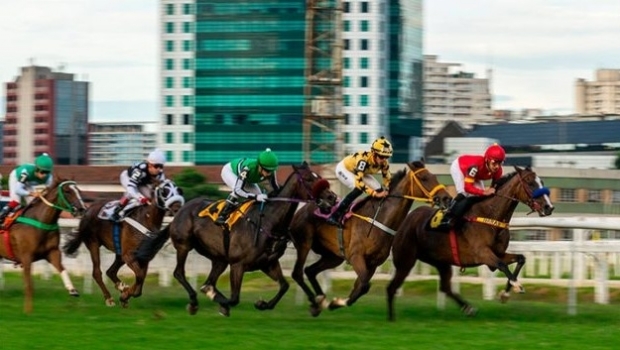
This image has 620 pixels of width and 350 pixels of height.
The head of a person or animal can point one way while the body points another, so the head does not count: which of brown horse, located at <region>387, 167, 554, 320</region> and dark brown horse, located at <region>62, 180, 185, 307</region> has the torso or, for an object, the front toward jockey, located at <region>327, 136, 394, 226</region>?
the dark brown horse

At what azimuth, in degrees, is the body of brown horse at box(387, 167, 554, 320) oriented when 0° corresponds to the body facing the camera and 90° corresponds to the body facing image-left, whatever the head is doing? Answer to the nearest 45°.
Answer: approximately 270°

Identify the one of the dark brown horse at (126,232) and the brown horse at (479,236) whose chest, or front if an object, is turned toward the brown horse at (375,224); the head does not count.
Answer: the dark brown horse

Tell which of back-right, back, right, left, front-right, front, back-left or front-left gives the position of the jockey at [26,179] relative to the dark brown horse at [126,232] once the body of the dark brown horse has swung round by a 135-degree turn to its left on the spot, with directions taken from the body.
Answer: left

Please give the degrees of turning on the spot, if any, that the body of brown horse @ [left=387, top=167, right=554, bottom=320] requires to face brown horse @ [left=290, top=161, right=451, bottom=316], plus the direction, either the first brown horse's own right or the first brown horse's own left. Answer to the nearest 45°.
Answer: approximately 180°

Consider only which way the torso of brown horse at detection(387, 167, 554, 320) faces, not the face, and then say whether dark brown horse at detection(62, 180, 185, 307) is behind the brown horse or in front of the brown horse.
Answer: behind

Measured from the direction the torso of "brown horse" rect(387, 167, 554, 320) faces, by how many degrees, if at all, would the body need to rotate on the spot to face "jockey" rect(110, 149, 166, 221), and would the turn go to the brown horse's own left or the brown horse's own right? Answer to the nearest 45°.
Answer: approximately 135° to the brown horse's own left

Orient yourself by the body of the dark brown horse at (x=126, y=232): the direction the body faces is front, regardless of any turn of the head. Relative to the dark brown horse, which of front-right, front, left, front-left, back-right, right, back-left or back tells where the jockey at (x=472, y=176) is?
front

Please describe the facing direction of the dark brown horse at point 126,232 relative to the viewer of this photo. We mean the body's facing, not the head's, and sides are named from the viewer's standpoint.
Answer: facing the viewer and to the right of the viewer

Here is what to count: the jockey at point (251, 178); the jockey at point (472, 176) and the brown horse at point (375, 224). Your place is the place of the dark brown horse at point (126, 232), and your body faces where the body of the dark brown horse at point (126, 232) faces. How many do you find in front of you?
3

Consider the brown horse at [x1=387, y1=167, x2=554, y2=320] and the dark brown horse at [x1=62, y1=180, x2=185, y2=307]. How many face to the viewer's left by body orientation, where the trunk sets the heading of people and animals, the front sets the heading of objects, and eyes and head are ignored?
0

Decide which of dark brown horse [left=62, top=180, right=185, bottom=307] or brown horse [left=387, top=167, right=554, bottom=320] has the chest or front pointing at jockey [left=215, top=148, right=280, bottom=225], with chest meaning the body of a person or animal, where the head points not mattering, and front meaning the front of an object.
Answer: the dark brown horse

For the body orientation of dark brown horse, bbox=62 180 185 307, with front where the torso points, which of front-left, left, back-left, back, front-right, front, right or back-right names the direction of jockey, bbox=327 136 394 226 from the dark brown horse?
front
